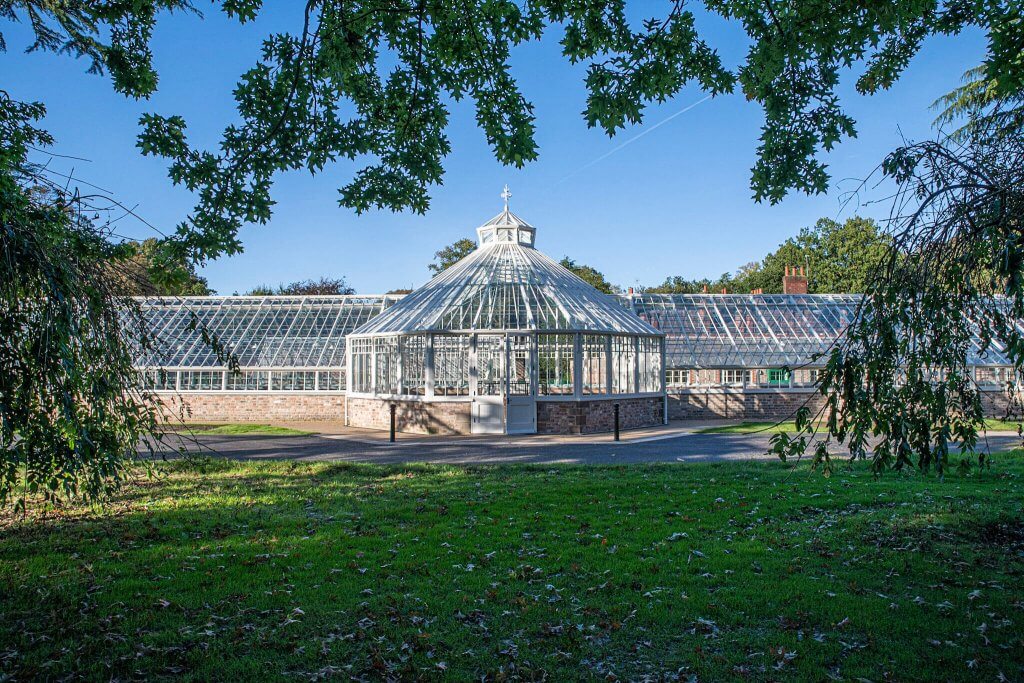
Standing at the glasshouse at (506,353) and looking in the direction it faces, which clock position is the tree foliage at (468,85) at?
The tree foliage is roughly at 12 o'clock from the glasshouse.

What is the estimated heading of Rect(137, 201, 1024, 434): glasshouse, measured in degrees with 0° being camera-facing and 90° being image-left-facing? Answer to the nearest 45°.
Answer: approximately 0°

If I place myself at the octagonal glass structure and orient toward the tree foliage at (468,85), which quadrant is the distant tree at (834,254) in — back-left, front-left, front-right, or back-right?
back-left

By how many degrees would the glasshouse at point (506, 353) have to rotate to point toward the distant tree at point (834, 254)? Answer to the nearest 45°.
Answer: approximately 135° to its left

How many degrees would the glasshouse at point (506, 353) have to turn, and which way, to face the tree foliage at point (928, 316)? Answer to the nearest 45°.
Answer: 0° — it already faces it

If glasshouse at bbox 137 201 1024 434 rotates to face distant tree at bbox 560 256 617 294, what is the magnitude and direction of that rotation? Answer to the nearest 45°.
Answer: approximately 180°

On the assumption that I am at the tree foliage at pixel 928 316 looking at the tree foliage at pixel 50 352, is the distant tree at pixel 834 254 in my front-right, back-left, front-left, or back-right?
back-right

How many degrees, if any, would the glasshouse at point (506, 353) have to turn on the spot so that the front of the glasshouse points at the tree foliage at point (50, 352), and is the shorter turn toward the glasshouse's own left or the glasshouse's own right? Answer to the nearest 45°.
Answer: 0° — it already faces it

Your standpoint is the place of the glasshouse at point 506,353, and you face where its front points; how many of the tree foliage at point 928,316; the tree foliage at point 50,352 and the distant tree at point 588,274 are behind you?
1
